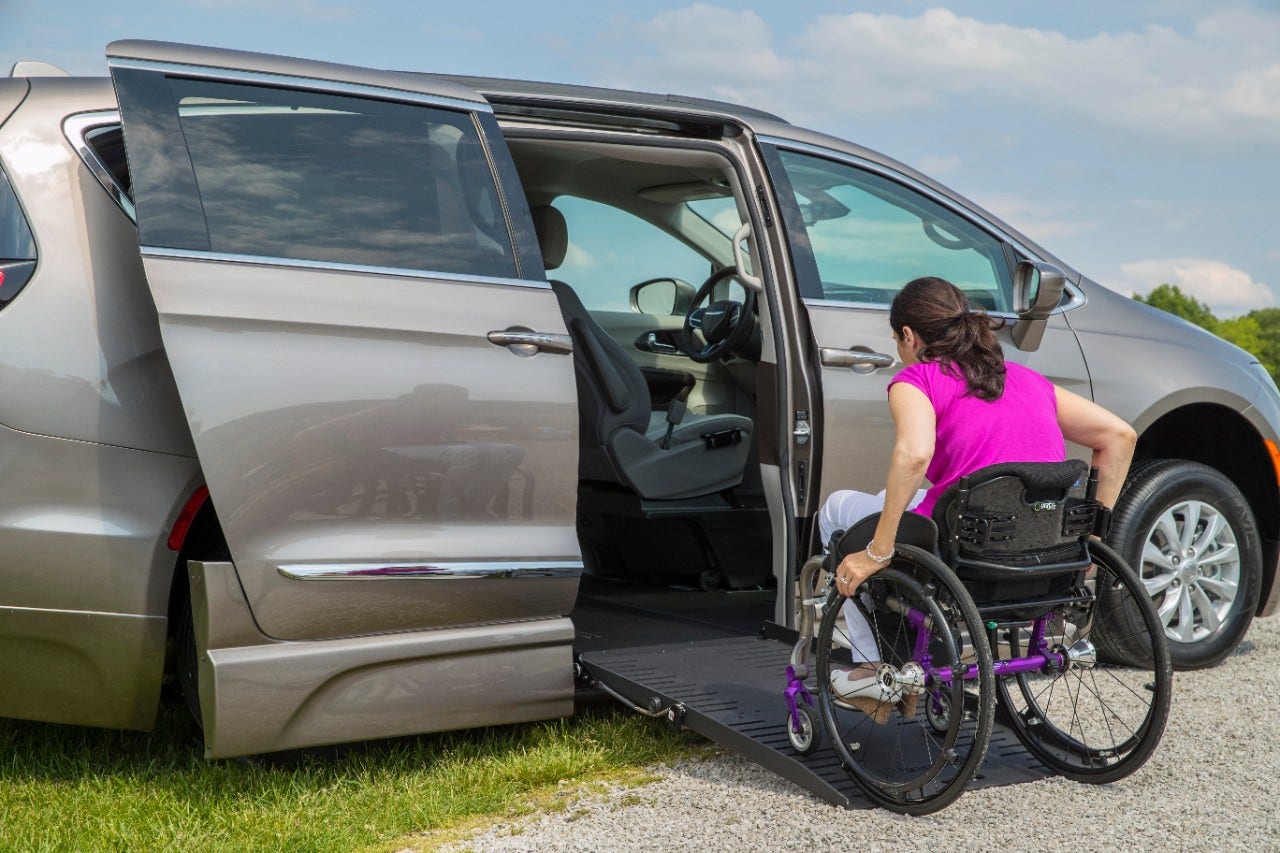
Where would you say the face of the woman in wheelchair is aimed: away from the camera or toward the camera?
away from the camera

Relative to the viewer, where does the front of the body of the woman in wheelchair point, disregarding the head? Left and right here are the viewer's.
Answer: facing away from the viewer and to the left of the viewer

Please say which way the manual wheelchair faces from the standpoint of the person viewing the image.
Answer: facing away from the viewer and to the left of the viewer
